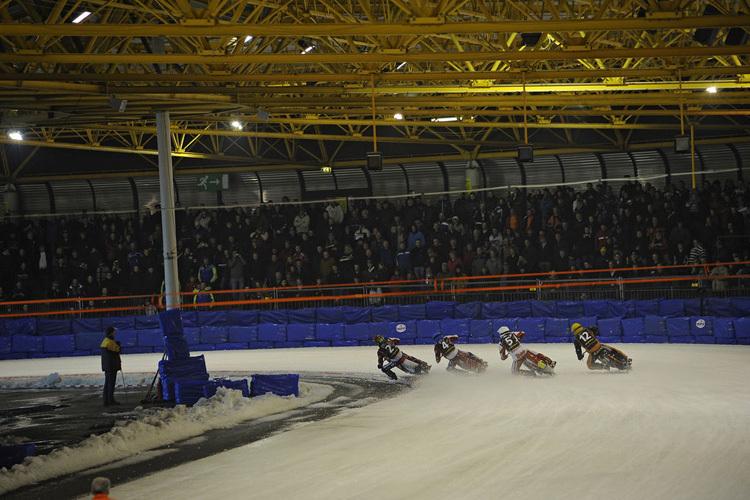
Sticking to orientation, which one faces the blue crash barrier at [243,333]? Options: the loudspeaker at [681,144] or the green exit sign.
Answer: the green exit sign

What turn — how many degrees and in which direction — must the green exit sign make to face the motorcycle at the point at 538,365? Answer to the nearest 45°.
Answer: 0° — it already faces it

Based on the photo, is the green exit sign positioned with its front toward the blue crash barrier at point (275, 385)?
yes

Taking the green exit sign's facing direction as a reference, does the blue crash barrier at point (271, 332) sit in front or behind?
in front

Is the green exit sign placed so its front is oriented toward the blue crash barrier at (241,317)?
yes

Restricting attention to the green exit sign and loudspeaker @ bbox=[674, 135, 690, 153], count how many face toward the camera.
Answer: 2

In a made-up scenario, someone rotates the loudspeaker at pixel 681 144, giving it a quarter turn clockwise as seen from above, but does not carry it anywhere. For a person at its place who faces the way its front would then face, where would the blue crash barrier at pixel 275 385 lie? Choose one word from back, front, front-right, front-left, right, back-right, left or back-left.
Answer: front-left

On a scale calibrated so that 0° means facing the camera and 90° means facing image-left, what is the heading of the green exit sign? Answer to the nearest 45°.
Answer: approximately 0°

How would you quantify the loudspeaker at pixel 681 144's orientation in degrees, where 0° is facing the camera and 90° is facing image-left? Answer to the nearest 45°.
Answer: approximately 0°

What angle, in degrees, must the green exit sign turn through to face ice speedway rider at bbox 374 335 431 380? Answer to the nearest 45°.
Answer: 0° — it already faces them

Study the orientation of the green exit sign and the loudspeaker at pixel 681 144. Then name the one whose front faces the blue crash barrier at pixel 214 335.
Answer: the green exit sign

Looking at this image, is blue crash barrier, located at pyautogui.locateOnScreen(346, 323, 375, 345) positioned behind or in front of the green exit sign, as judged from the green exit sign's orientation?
in front

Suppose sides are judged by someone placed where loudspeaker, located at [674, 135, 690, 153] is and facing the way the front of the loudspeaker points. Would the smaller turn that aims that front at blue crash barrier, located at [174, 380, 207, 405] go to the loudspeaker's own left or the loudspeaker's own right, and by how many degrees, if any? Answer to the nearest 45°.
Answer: approximately 45° to the loudspeaker's own right

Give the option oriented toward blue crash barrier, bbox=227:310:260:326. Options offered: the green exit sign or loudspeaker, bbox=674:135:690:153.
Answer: the green exit sign
